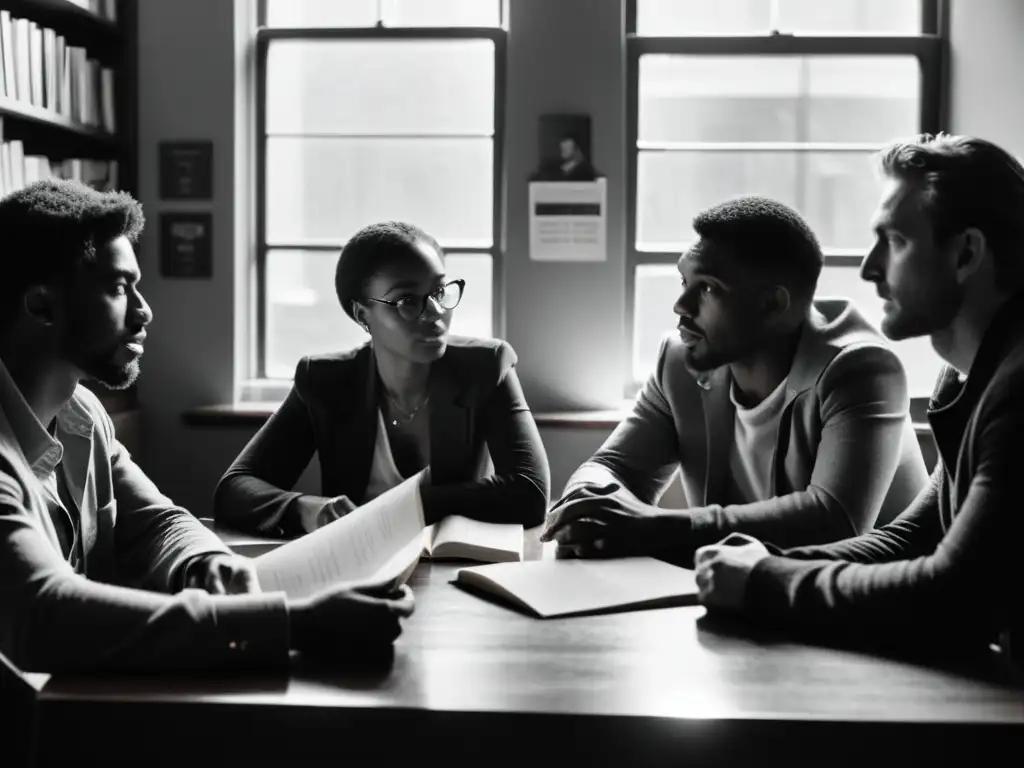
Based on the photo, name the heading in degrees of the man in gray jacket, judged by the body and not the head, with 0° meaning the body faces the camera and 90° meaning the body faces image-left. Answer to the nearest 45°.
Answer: approximately 45°

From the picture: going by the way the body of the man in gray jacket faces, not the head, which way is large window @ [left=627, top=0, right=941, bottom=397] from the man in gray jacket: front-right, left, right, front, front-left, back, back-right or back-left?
back-right

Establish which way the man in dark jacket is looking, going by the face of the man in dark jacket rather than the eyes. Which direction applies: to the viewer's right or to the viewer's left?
to the viewer's left

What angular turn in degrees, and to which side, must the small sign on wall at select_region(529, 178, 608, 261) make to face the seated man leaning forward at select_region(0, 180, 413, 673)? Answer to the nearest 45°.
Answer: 0° — it already faces them

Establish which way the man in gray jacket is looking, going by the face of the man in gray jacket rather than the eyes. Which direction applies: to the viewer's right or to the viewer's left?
to the viewer's left

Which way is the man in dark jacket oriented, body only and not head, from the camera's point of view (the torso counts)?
to the viewer's left

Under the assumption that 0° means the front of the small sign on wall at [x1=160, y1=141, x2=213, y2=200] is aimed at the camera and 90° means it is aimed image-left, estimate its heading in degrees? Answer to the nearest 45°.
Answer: approximately 0°

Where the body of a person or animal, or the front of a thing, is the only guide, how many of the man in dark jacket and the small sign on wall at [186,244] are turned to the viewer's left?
1

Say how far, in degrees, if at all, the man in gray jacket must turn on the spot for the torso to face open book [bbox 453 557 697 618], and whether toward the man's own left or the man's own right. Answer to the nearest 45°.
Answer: approximately 45° to the man's own left

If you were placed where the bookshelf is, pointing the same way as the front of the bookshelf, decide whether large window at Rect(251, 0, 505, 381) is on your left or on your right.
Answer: on your left

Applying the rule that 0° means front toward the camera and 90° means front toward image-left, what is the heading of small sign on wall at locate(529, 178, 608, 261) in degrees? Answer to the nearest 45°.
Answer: approximately 0°
